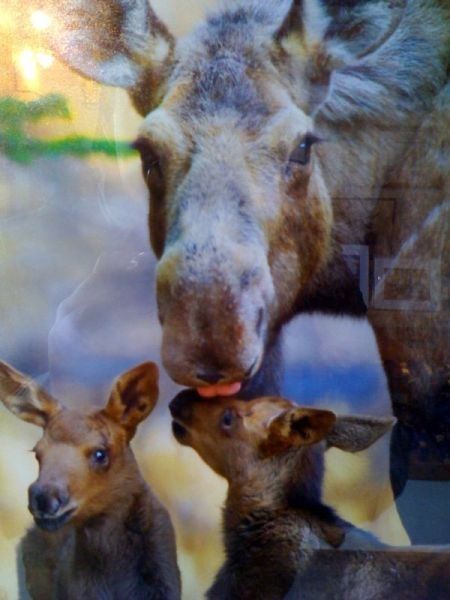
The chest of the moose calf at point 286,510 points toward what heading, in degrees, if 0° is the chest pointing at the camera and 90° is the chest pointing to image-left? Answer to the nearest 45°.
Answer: approximately 90°

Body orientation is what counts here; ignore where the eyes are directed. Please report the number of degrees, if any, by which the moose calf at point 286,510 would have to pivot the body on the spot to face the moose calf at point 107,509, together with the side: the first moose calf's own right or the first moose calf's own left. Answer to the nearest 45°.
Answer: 0° — it already faces it

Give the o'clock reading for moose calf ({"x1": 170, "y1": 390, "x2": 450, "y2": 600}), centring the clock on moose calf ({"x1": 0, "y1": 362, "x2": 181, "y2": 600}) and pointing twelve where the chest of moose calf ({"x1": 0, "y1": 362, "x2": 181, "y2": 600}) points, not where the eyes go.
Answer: moose calf ({"x1": 170, "y1": 390, "x2": 450, "y2": 600}) is roughly at 8 o'clock from moose calf ({"x1": 0, "y1": 362, "x2": 181, "y2": 600}).

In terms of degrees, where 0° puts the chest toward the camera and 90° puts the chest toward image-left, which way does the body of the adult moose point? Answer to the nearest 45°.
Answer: approximately 45°
